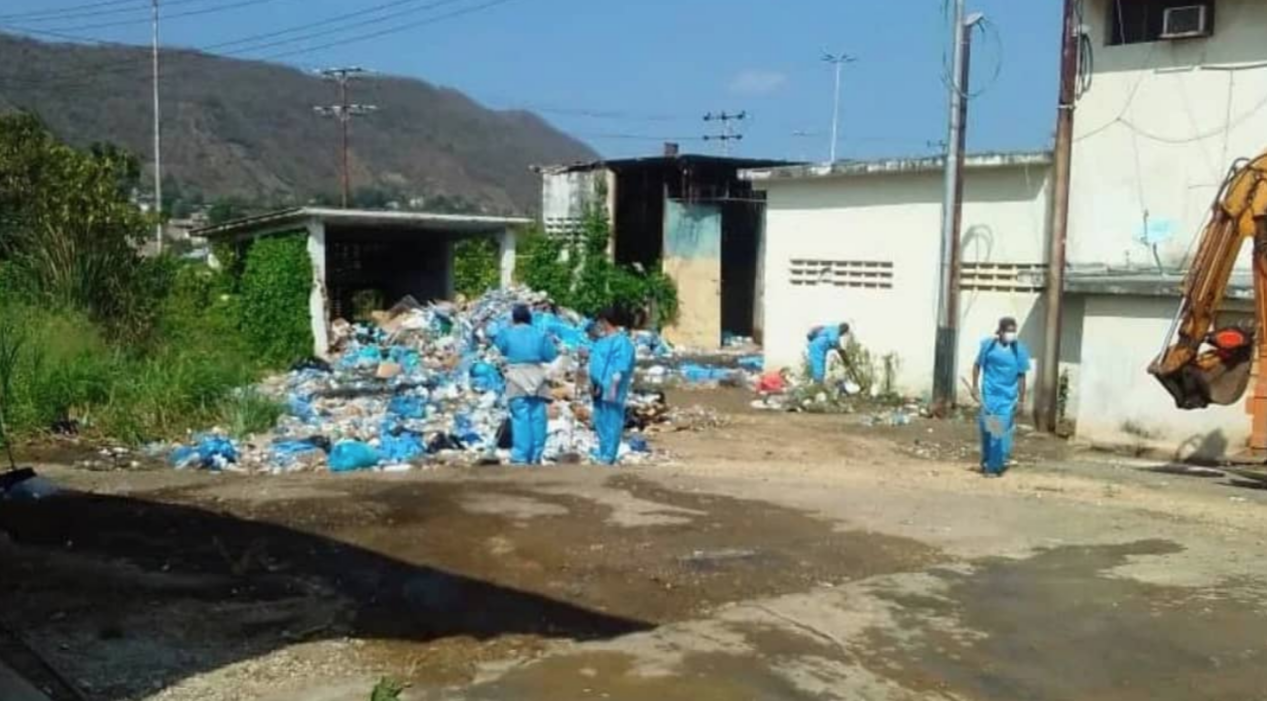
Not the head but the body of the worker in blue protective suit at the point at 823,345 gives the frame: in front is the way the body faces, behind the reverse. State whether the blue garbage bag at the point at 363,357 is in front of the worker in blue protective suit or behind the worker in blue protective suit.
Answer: behind

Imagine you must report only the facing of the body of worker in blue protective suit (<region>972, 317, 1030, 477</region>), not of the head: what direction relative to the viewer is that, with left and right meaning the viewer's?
facing the viewer

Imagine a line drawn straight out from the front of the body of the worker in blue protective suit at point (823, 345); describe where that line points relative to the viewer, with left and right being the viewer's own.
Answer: facing to the right of the viewer

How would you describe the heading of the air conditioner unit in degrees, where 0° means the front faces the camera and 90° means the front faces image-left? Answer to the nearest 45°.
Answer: approximately 0°

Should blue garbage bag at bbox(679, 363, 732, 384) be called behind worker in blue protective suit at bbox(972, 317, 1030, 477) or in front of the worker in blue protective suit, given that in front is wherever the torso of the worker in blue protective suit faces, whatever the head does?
behind

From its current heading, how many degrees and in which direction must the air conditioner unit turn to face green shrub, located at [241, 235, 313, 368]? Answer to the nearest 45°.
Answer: approximately 90° to its right

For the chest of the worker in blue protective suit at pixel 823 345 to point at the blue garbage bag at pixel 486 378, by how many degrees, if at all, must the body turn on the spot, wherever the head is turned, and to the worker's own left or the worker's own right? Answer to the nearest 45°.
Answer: approximately 135° to the worker's own right

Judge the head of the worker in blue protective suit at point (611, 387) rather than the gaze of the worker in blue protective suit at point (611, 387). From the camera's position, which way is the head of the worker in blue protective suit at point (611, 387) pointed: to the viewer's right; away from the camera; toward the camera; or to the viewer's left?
to the viewer's left

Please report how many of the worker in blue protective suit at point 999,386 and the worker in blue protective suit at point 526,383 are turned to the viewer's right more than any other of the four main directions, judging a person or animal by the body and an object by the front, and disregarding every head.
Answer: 0

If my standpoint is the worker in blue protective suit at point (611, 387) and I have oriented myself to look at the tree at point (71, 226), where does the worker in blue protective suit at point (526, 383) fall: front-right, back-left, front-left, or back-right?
front-left

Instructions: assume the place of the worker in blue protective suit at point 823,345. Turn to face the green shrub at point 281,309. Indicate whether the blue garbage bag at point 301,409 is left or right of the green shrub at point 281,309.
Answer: left

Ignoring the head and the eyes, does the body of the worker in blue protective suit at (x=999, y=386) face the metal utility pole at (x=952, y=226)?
no
